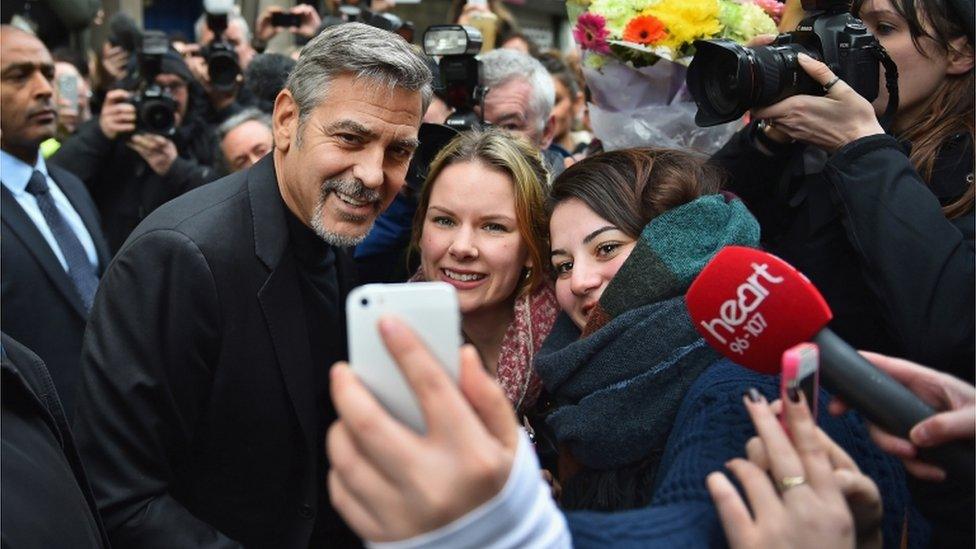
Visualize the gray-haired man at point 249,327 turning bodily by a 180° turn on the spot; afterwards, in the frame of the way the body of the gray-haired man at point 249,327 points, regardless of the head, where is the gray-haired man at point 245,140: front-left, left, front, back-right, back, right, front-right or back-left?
front-right

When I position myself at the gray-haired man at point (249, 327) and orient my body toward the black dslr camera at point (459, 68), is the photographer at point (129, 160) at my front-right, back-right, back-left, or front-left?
front-left

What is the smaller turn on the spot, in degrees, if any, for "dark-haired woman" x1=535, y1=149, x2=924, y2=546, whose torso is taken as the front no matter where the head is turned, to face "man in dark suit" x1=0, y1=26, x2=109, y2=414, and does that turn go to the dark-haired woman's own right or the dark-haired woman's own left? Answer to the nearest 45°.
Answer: approximately 90° to the dark-haired woman's own right

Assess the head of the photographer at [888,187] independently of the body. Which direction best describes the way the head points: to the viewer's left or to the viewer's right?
to the viewer's left

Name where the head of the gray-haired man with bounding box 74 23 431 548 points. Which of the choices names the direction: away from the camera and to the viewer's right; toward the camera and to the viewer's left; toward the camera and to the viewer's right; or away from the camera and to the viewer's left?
toward the camera and to the viewer's right

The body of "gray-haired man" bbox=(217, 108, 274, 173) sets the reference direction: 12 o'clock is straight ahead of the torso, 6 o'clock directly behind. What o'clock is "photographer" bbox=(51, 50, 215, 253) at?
The photographer is roughly at 4 o'clock from the gray-haired man.

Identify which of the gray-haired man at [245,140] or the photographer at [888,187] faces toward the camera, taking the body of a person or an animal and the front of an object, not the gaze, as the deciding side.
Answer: the gray-haired man

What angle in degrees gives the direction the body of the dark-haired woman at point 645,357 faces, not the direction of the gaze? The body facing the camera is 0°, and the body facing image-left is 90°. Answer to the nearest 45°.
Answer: approximately 45°

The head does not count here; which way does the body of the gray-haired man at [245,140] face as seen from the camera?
toward the camera

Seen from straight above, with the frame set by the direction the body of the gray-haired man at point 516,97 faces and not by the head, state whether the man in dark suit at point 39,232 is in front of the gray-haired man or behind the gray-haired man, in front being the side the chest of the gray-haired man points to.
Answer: in front

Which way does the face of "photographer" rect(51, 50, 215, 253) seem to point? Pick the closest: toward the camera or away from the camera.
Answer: toward the camera

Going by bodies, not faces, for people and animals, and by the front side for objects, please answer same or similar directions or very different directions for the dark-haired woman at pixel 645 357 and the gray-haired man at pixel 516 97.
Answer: same or similar directions

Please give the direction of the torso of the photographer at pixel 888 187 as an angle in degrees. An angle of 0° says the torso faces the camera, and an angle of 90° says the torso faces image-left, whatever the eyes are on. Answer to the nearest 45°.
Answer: approximately 90°

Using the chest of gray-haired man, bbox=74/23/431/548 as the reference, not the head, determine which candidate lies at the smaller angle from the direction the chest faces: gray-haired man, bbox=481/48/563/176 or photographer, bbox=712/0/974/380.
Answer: the photographer

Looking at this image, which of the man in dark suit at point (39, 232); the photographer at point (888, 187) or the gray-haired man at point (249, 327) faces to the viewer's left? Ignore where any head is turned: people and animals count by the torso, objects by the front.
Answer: the photographer

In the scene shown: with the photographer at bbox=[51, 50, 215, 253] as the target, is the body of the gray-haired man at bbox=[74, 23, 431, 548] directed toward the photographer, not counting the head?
no

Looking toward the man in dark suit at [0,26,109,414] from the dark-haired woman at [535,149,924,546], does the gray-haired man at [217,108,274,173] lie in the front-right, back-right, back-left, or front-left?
front-right

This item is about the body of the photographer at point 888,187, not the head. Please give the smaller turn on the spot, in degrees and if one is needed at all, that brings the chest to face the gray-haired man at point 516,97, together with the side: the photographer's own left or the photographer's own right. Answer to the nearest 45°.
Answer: approximately 45° to the photographer's own right

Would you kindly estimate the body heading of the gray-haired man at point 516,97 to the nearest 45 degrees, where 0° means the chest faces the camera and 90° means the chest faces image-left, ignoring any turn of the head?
approximately 45°

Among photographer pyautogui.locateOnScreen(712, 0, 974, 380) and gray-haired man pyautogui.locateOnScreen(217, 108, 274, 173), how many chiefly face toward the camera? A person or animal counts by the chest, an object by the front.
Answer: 1
